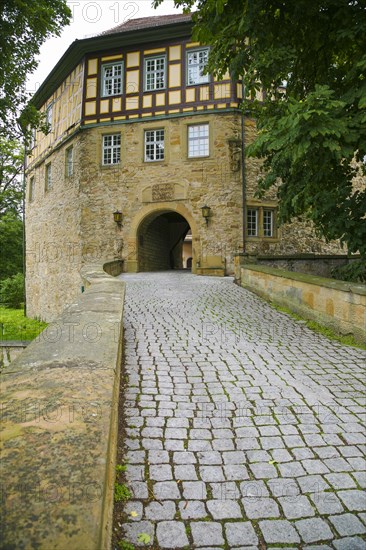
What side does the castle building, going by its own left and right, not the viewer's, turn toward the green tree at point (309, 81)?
front

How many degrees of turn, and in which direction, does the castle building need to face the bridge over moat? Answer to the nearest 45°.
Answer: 0° — it already faces it

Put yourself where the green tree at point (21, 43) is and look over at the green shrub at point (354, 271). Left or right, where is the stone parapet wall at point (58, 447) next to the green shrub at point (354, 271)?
right

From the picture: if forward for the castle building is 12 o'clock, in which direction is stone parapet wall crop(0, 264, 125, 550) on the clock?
The stone parapet wall is roughly at 12 o'clock from the castle building.

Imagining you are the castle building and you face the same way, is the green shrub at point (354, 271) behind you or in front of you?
in front

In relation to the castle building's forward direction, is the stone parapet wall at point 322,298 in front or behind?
in front

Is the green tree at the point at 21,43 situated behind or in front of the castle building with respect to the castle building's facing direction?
in front

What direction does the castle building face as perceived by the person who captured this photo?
facing the viewer

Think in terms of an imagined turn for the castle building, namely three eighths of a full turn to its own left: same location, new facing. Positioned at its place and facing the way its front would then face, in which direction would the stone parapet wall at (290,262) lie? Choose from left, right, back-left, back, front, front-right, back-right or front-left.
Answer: right
